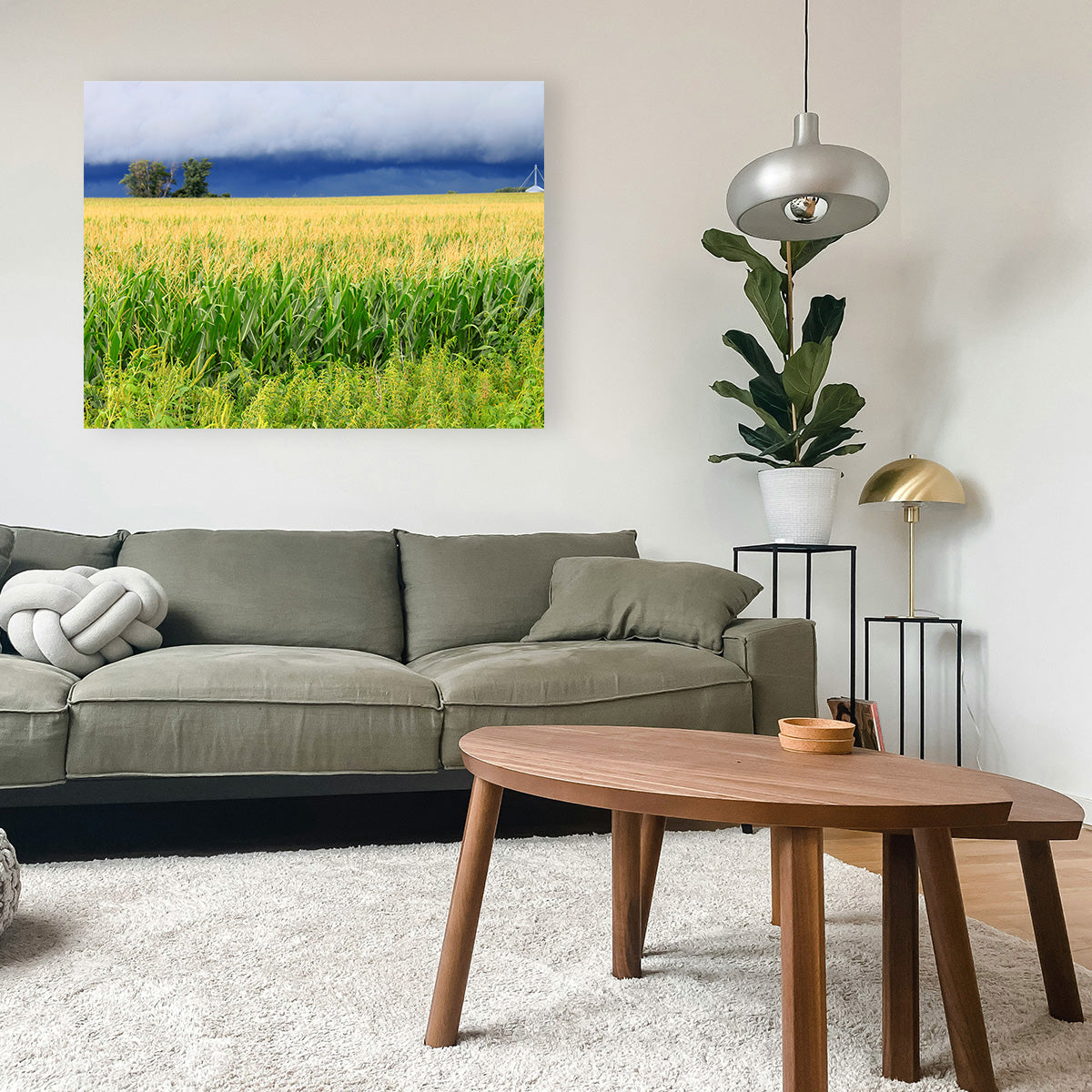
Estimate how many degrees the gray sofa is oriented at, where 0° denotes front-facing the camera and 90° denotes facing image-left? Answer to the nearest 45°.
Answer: approximately 0°

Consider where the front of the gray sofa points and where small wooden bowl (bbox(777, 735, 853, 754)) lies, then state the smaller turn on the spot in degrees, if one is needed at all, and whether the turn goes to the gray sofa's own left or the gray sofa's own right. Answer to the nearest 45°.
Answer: approximately 45° to the gray sofa's own left

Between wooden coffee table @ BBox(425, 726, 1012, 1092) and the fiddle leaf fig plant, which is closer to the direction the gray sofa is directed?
the wooden coffee table

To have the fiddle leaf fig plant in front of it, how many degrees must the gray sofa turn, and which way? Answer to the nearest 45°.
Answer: approximately 135° to its left

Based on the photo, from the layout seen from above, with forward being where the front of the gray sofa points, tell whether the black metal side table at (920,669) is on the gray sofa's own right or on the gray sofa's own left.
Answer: on the gray sofa's own left

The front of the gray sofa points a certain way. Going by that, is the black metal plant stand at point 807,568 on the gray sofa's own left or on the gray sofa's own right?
on the gray sofa's own left

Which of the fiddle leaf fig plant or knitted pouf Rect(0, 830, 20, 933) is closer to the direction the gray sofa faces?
the knitted pouf
